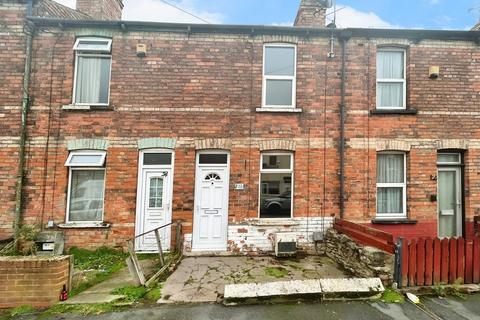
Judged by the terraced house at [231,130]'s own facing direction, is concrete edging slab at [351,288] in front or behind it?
in front

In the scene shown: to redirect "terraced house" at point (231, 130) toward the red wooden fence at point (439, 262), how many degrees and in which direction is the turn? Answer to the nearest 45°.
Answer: approximately 45° to its left

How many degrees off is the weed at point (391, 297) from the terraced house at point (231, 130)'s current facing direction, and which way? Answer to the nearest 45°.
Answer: approximately 45° to its left

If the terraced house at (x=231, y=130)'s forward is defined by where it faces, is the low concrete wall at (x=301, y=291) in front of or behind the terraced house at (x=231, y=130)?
in front

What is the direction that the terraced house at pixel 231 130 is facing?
toward the camera

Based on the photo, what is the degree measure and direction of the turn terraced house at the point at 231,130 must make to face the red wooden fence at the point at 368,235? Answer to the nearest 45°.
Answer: approximately 45° to its left

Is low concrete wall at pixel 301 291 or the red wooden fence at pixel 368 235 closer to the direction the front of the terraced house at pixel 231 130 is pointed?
the low concrete wall

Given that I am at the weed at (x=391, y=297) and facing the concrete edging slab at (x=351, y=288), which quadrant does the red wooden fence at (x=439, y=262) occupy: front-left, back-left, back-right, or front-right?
back-right
